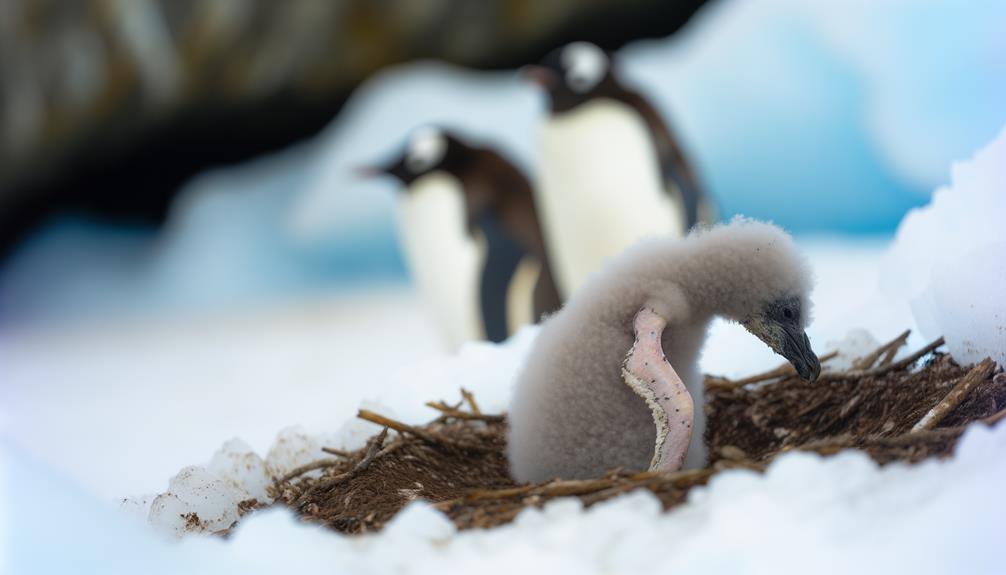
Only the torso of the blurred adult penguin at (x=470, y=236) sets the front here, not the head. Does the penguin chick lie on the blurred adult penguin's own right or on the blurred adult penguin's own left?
on the blurred adult penguin's own left

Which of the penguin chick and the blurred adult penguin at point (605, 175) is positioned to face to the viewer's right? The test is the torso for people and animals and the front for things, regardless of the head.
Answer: the penguin chick

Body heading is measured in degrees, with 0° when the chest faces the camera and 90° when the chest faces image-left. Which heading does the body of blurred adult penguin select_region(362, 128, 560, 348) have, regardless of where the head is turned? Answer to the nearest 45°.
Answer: approximately 90°

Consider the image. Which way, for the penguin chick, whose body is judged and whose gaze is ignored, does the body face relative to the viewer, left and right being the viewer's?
facing to the right of the viewer

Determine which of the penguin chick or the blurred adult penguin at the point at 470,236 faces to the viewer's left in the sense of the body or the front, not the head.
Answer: the blurred adult penguin

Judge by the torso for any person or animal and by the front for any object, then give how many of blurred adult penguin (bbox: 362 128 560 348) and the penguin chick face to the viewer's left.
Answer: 1

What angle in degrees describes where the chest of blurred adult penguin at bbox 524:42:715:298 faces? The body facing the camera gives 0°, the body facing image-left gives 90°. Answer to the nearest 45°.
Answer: approximately 45°

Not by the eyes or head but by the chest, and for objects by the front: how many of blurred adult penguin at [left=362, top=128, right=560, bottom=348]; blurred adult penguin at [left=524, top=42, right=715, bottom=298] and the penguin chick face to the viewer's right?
1

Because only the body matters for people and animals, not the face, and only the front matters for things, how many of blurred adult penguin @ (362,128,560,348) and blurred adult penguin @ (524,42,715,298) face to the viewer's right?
0

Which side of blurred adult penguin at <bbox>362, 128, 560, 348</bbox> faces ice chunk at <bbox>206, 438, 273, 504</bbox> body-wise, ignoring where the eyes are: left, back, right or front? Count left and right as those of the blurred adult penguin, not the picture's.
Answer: left

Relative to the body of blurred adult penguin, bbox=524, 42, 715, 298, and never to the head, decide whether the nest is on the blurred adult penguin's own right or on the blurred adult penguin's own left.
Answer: on the blurred adult penguin's own left

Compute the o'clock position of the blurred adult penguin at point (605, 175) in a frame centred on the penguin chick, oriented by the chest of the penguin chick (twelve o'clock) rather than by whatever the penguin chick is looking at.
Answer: The blurred adult penguin is roughly at 9 o'clock from the penguin chick.
